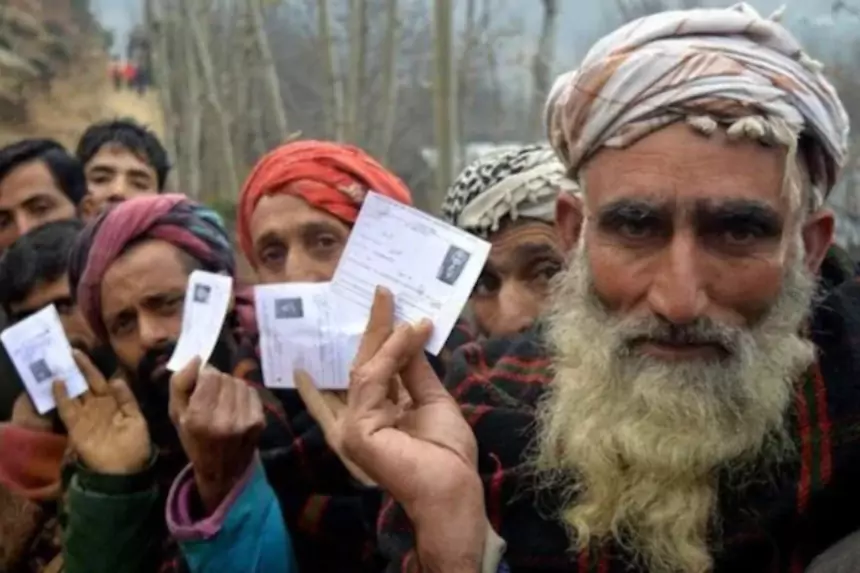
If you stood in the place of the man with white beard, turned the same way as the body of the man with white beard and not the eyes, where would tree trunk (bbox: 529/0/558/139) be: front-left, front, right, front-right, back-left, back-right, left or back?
back

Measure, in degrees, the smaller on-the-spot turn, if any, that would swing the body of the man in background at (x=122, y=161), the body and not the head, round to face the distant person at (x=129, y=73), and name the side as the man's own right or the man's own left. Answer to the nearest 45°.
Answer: approximately 180°

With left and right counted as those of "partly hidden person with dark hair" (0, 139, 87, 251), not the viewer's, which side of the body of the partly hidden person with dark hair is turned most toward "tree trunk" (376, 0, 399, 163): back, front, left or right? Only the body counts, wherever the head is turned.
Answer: back

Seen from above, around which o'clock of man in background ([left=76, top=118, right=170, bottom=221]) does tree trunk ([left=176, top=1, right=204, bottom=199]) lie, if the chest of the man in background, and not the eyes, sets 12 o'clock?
The tree trunk is roughly at 6 o'clock from the man in background.

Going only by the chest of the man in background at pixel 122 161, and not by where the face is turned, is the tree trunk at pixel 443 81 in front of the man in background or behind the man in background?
behind

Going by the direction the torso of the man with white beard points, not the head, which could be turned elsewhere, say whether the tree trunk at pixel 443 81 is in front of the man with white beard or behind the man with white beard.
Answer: behind

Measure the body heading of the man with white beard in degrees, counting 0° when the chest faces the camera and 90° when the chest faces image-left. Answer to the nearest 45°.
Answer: approximately 0°

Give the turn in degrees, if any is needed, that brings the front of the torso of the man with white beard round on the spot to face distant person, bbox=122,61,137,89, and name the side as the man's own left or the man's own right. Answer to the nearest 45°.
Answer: approximately 135° to the man's own right

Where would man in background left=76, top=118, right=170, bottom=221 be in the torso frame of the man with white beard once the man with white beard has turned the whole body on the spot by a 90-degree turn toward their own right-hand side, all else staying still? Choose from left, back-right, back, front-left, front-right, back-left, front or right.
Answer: front-right
